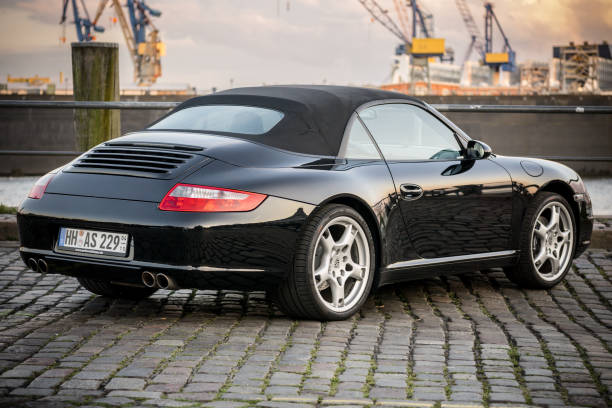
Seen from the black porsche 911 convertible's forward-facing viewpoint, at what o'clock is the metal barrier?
The metal barrier is roughly at 10 o'clock from the black porsche 911 convertible.

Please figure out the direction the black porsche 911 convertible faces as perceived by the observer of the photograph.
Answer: facing away from the viewer and to the right of the viewer
